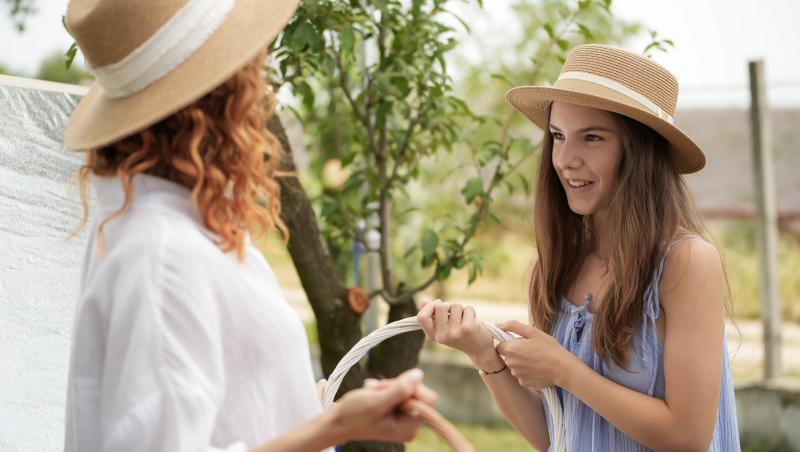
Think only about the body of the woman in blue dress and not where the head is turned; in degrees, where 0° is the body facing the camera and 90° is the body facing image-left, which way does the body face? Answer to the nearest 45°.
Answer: approximately 45°

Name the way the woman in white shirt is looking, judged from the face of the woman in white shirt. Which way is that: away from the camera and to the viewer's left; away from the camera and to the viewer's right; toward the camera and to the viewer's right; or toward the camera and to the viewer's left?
away from the camera and to the viewer's right

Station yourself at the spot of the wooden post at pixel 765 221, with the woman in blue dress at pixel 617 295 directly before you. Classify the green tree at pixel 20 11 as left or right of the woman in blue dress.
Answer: right

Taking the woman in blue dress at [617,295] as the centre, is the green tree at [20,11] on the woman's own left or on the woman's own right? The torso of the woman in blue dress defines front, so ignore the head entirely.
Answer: on the woman's own right

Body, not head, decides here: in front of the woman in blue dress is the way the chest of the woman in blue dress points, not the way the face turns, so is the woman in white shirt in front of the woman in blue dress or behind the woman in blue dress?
in front

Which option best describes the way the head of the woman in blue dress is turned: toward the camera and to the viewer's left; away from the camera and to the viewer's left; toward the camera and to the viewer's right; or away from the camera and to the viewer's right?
toward the camera and to the viewer's left

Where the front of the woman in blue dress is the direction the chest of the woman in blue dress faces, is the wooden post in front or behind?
behind

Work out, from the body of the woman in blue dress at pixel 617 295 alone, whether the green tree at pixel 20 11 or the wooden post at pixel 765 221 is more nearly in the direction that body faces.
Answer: the green tree

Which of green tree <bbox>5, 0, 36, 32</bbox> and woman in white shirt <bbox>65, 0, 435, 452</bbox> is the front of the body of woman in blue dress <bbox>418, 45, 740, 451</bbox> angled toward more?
the woman in white shirt
